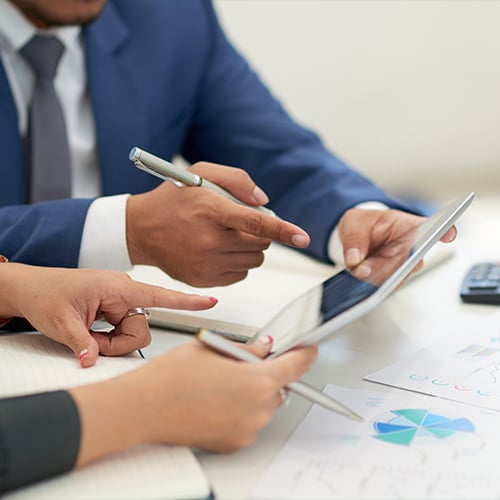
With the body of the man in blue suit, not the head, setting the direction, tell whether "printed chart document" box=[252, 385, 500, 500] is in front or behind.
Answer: in front

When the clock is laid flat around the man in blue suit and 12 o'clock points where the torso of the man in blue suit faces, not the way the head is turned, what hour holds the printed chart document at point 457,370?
The printed chart document is roughly at 11 o'clock from the man in blue suit.

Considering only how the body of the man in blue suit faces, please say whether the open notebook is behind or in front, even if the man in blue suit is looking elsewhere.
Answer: in front

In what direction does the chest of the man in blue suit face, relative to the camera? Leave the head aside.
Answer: toward the camera

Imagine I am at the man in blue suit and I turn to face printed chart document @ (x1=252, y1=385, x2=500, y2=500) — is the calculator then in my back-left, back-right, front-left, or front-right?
front-left

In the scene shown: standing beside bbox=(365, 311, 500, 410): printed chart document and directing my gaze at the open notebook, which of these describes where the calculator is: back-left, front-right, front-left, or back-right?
back-right
